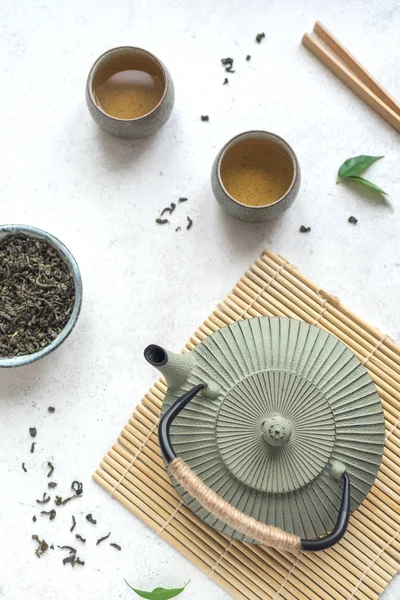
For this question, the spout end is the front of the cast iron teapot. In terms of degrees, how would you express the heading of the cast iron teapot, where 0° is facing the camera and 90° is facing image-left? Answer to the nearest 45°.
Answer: approximately 135°

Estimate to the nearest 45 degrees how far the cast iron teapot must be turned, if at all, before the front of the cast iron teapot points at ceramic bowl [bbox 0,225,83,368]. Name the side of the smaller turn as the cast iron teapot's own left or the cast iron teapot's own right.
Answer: approximately 45° to the cast iron teapot's own left

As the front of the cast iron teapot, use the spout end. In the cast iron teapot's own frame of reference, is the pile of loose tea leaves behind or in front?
in front
